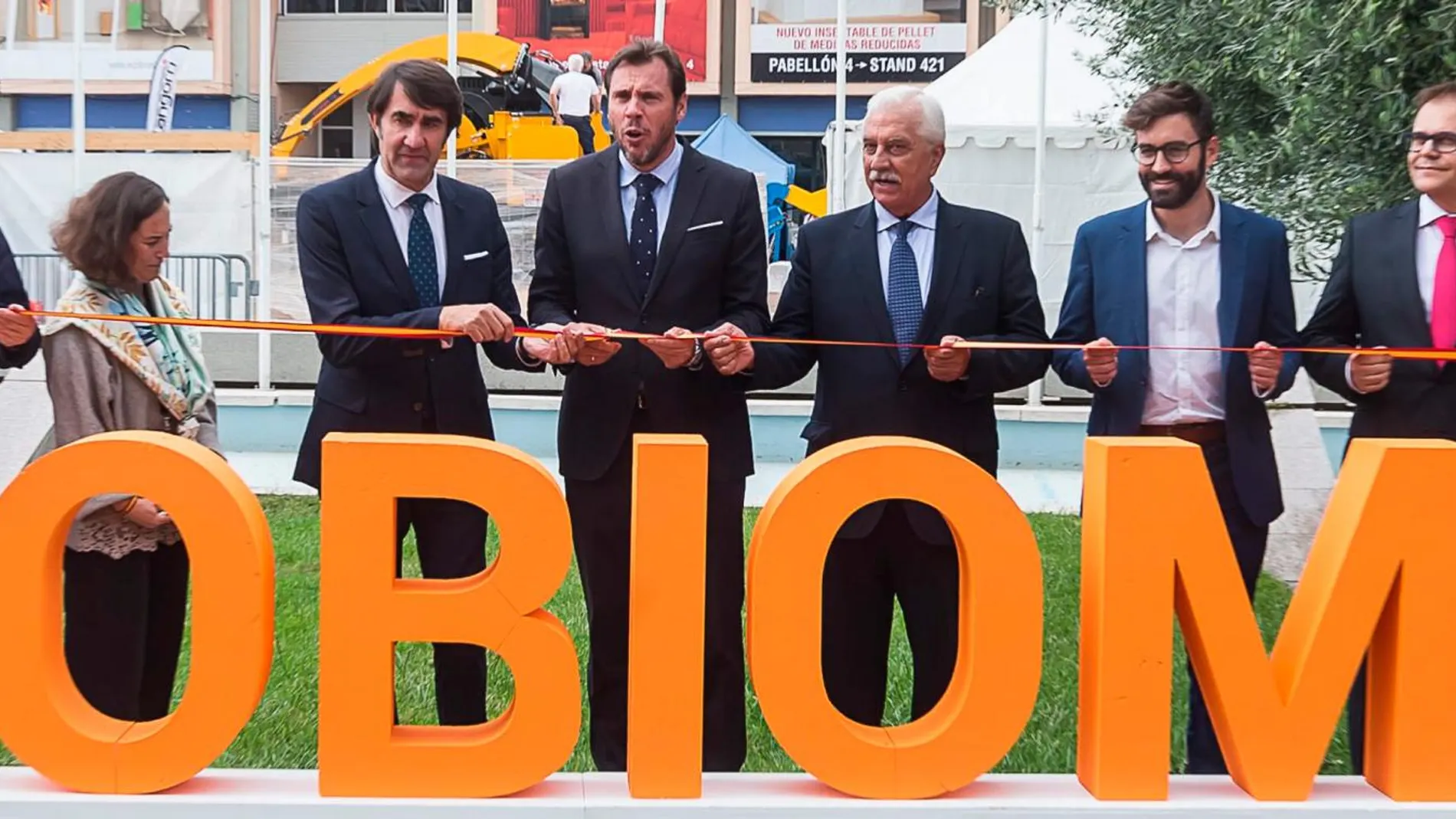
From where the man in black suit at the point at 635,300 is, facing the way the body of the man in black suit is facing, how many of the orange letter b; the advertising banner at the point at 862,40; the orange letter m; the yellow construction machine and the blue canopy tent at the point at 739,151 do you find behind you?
3

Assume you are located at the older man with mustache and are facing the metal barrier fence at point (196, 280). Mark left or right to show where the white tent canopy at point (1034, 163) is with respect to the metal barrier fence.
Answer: right

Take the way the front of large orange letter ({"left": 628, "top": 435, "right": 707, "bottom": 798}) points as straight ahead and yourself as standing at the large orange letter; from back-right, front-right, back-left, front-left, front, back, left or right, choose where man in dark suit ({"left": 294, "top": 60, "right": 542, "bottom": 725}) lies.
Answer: back-right

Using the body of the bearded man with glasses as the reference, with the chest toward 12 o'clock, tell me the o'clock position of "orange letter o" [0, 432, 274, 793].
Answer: The orange letter o is roughly at 2 o'clock from the bearded man with glasses.

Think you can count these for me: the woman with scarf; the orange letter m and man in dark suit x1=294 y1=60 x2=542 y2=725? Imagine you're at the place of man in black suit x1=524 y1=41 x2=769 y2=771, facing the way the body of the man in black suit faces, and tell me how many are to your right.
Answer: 2

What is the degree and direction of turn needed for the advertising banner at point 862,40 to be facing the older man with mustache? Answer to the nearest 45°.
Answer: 0° — it already faces them

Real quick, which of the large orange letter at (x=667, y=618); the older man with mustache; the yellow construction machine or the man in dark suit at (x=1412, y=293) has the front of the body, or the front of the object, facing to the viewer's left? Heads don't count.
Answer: the yellow construction machine

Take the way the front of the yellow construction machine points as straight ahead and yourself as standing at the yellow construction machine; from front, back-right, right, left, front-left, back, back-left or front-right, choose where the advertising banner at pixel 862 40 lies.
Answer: back-right

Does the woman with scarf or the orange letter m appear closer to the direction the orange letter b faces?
the orange letter m

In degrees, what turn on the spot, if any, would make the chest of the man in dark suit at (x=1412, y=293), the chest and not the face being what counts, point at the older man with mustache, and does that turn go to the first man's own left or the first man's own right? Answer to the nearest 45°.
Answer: approximately 90° to the first man's own right

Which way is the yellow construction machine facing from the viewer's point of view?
to the viewer's left
